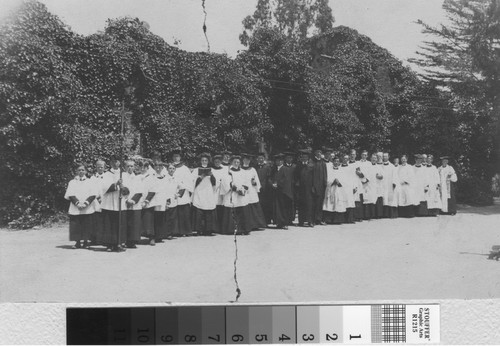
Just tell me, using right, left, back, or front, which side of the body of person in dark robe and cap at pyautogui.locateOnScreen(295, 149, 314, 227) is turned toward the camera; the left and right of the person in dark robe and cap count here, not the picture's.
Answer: front

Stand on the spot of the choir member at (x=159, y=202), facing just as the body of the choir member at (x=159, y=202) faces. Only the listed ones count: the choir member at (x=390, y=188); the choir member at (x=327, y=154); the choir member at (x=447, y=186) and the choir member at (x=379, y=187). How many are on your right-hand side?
0

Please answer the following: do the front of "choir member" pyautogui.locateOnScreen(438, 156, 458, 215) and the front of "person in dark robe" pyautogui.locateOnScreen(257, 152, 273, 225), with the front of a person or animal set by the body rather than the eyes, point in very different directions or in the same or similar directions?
same or similar directions

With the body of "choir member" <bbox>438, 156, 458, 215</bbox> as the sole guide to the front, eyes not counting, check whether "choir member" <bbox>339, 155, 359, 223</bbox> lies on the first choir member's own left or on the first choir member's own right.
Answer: on the first choir member's own right

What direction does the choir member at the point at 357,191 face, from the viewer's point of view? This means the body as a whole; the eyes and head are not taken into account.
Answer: toward the camera

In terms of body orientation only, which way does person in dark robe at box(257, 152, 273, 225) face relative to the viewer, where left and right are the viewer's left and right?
facing the viewer and to the left of the viewer

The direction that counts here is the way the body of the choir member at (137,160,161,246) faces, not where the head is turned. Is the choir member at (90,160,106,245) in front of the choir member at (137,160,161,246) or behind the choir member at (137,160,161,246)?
in front
